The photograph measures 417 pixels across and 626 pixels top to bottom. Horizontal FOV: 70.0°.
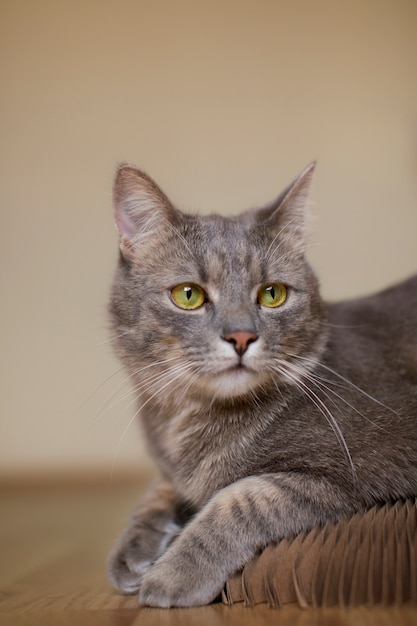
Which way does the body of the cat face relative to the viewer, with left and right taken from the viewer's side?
facing the viewer and to the left of the viewer
